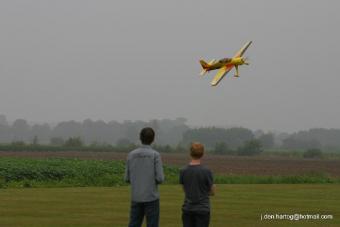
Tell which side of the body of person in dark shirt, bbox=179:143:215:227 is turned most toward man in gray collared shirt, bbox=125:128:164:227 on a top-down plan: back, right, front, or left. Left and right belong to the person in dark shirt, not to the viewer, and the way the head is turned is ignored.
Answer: left

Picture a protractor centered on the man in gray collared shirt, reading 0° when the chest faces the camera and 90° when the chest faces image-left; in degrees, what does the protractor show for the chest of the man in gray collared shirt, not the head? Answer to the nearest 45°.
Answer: approximately 180°

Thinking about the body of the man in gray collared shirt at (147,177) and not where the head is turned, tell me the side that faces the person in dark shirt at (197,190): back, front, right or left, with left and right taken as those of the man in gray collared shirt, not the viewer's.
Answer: right

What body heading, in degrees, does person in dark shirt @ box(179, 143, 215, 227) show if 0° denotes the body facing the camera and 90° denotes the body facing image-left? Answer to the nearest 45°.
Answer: approximately 180°

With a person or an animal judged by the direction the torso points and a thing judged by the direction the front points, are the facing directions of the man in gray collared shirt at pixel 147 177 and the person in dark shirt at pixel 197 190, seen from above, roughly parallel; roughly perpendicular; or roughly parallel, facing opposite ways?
roughly parallel

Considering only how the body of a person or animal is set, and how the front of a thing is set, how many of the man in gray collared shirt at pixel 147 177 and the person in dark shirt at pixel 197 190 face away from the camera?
2
